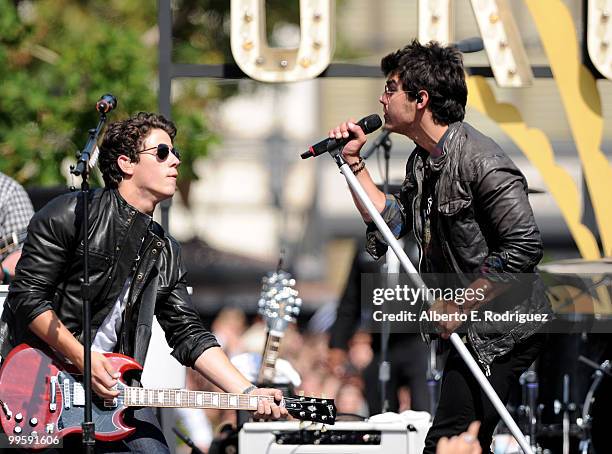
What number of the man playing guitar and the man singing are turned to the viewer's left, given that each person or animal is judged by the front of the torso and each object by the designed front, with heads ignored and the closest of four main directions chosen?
1

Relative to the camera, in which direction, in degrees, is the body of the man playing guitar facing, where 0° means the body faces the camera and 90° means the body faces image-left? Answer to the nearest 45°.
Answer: approximately 315°

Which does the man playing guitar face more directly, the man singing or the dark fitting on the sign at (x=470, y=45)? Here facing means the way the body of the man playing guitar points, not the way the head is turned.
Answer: the man singing

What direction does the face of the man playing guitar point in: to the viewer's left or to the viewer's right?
to the viewer's right

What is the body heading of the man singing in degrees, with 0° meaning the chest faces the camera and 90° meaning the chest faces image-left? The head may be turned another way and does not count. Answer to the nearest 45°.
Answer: approximately 90°

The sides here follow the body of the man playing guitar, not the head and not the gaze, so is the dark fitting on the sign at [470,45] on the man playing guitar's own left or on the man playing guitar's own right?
on the man playing guitar's own left

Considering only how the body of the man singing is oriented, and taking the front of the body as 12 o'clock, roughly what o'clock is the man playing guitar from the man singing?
The man playing guitar is roughly at 12 o'clock from the man singing.

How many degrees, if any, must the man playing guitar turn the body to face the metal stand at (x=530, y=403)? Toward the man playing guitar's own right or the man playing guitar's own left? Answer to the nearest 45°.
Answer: approximately 90° to the man playing guitar's own left

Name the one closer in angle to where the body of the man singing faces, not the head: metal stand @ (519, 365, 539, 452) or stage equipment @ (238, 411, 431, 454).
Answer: the stage equipment

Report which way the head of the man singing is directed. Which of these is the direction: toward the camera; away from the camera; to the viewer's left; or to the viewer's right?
to the viewer's left

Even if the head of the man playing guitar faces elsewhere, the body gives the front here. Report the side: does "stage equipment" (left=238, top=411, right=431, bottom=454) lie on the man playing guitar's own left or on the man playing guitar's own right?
on the man playing guitar's own left
